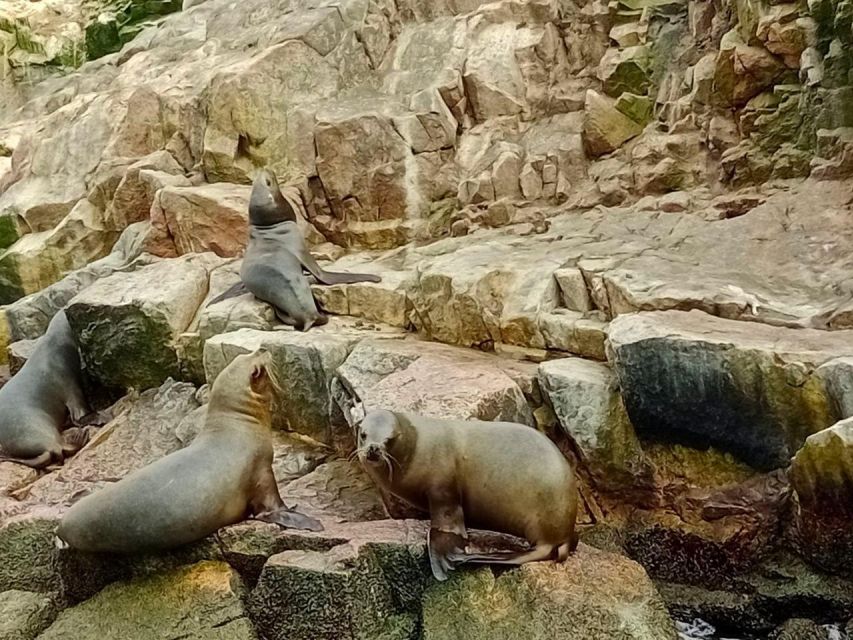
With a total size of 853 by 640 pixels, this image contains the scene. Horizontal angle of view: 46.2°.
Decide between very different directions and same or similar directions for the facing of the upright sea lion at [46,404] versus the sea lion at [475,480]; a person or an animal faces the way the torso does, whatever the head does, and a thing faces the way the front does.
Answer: very different directions

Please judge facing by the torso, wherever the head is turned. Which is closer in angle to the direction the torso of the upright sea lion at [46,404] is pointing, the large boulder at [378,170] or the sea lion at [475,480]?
the large boulder

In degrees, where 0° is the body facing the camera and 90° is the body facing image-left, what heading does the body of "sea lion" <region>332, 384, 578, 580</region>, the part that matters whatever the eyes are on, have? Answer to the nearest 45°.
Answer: approximately 90°

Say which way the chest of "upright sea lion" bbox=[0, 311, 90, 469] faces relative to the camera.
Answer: to the viewer's right

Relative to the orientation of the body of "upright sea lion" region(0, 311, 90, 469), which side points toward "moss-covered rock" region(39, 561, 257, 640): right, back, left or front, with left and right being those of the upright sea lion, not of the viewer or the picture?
right

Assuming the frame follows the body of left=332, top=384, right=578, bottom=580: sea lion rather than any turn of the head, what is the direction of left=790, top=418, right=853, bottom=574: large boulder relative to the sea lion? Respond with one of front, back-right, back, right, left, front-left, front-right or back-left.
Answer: back

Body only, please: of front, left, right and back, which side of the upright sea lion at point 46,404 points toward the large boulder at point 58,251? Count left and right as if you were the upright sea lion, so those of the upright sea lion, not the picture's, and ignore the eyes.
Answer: left

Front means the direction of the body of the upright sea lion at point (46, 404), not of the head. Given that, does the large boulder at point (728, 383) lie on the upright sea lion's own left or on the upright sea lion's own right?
on the upright sea lion's own right

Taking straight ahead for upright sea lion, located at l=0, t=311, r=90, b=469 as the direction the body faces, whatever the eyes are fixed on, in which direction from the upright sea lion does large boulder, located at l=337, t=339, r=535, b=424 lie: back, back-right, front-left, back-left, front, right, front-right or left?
front-right

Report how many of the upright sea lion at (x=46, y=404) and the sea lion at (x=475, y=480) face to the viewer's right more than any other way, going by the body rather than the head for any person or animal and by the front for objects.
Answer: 1
